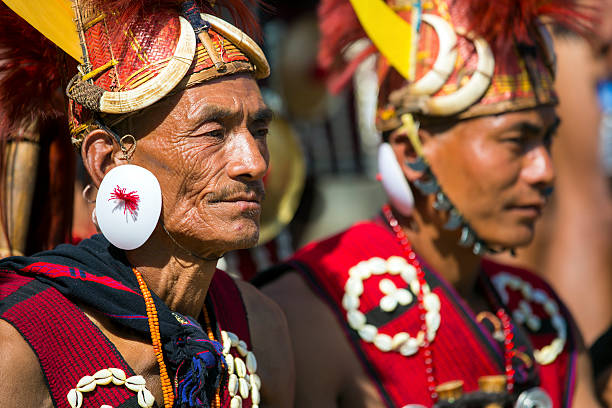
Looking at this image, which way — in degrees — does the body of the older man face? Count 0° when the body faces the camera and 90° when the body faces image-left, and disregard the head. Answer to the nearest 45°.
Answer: approximately 315°

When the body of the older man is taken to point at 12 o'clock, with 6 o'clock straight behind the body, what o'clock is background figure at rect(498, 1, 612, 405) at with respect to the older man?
The background figure is roughly at 9 o'clock from the older man.
